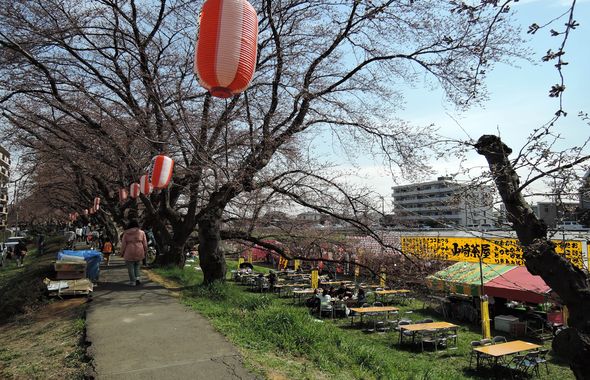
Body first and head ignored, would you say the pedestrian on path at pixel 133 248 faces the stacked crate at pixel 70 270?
no
